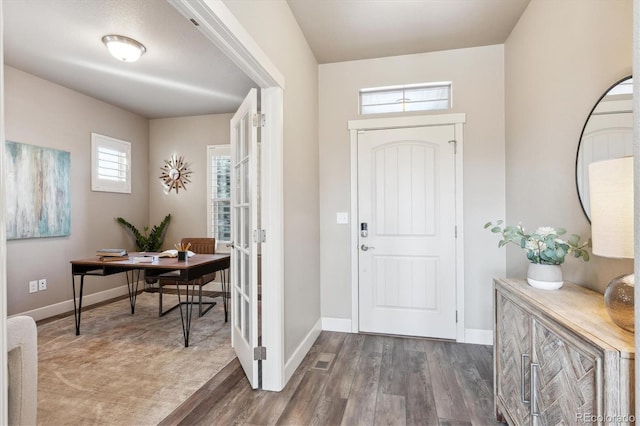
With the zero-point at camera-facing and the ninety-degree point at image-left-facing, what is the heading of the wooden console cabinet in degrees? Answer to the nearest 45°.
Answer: approximately 45°

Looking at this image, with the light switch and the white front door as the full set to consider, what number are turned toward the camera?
2

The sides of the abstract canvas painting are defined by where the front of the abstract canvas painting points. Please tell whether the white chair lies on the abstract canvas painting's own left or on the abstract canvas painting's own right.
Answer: on the abstract canvas painting's own right

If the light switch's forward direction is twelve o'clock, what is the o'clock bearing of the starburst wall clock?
The starburst wall clock is roughly at 4 o'clock from the light switch.

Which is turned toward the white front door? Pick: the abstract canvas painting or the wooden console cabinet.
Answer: the abstract canvas painting

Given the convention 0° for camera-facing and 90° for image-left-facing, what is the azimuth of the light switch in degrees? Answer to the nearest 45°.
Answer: approximately 0°

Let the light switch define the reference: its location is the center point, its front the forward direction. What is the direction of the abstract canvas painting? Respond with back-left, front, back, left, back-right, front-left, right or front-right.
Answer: right

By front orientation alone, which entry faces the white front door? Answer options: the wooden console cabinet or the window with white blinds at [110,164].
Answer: the window with white blinds

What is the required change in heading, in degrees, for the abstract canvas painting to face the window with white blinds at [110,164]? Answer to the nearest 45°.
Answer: approximately 90° to its left

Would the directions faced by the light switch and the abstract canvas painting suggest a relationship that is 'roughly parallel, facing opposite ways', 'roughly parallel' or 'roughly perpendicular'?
roughly perpendicular

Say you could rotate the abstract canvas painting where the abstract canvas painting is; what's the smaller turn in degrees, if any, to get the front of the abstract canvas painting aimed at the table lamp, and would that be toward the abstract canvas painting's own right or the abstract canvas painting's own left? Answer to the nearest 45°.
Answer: approximately 45° to the abstract canvas painting's own right
